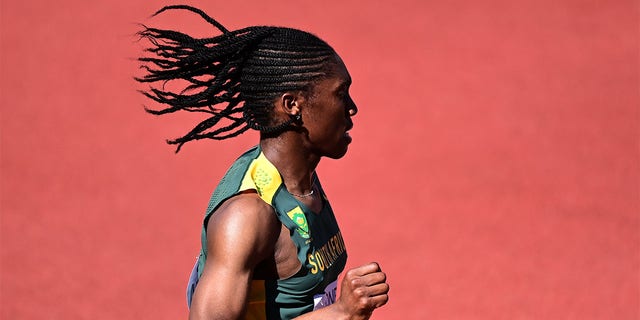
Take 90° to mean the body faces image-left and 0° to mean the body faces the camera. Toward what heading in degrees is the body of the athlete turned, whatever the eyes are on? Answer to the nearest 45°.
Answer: approximately 270°

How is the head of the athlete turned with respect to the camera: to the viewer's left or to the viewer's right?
to the viewer's right
